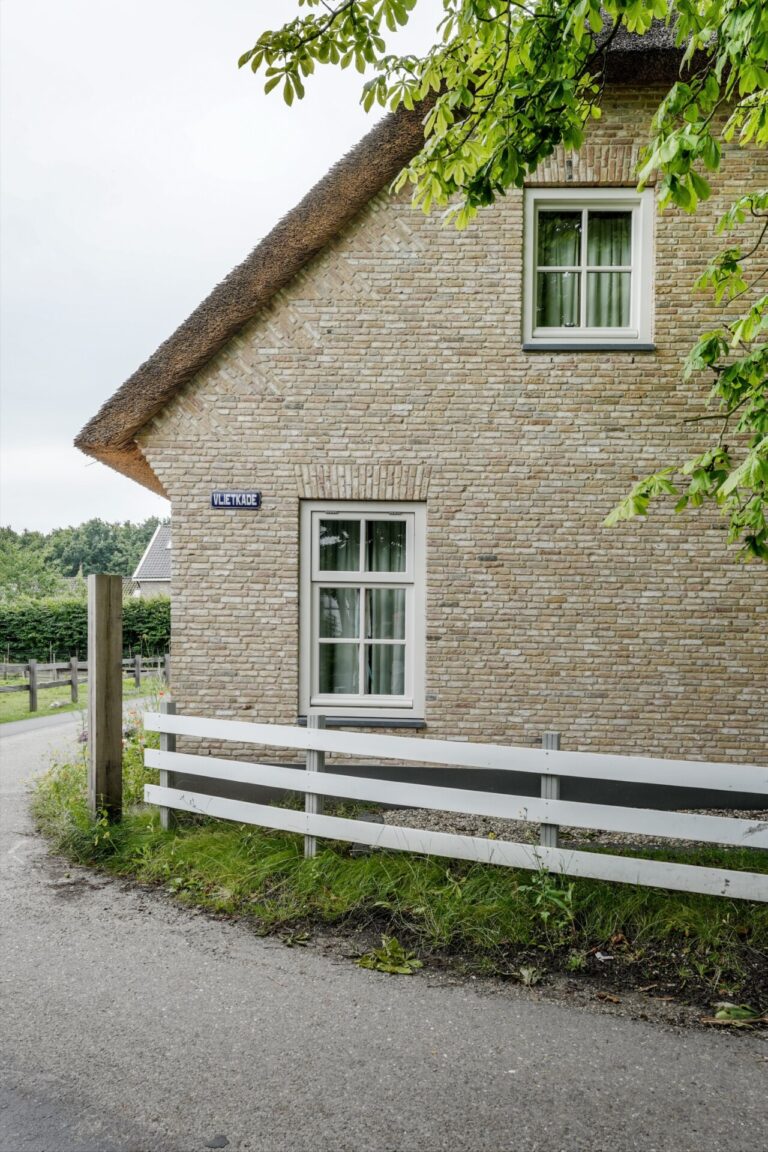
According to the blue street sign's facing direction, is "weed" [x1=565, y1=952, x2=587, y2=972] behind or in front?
in front

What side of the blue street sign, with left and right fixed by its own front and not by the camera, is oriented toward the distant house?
back

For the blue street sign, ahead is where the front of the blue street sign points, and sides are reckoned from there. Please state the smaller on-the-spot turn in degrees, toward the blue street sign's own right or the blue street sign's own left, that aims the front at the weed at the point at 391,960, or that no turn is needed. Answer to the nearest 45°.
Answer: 0° — it already faces it

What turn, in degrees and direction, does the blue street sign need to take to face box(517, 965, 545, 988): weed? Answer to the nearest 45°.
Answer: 0° — it already faces it

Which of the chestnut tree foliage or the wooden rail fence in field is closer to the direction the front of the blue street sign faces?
the chestnut tree foliage

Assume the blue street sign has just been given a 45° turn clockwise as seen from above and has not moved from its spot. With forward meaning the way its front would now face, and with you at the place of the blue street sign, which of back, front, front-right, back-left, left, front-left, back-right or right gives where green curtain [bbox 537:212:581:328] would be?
back-left

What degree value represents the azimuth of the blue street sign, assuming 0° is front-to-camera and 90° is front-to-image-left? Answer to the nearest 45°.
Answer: approximately 0°

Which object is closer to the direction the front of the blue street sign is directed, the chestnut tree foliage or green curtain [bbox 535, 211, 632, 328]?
the chestnut tree foliage

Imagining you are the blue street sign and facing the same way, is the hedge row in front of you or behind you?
behind
